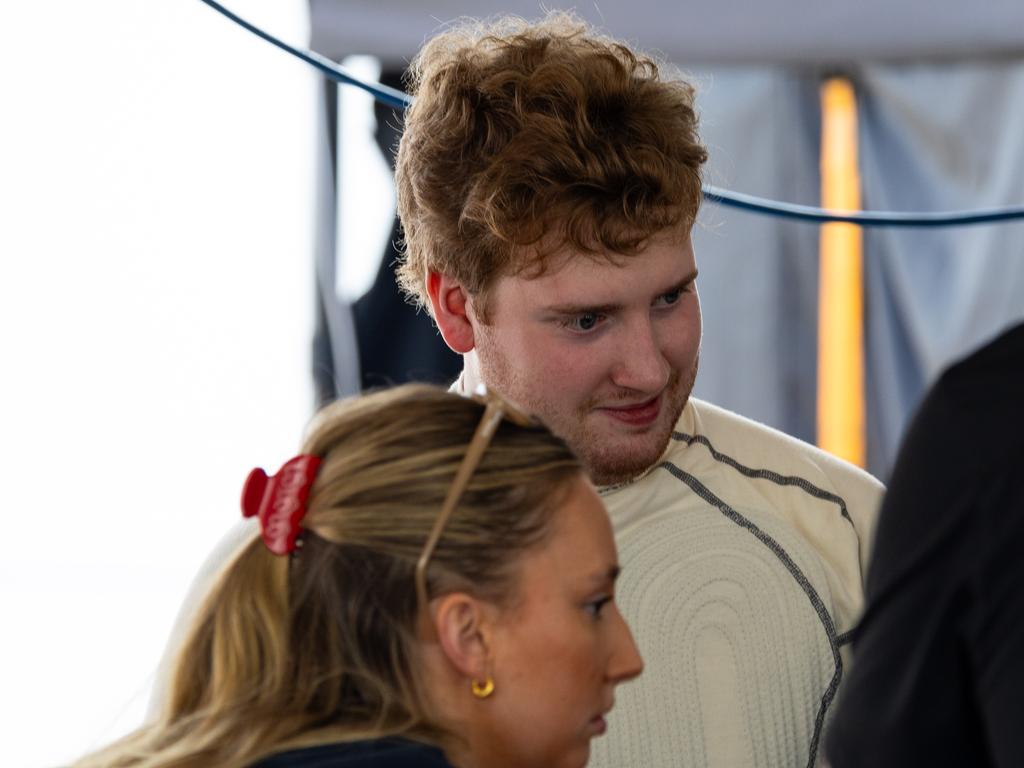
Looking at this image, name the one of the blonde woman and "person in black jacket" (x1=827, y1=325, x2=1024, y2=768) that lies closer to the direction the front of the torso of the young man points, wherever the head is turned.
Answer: the person in black jacket

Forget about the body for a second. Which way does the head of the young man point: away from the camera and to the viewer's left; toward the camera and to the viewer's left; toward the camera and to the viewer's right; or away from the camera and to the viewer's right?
toward the camera and to the viewer's right

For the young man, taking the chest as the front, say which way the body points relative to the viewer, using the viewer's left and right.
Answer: facing the viewer and to the right of the viewer

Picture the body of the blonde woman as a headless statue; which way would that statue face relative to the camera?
to the viewer's right

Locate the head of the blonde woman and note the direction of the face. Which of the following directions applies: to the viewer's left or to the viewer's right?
to the viewer's right

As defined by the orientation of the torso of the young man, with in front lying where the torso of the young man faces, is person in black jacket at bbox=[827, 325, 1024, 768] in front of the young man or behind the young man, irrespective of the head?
in front

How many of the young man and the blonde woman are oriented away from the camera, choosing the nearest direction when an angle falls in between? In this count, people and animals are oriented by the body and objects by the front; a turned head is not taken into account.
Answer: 0

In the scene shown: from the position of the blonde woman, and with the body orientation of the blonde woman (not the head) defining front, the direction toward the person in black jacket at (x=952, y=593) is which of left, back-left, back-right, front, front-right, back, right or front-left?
front-right

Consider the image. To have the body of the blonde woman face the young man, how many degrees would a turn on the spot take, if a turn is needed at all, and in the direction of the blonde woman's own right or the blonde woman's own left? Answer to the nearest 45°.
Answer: approximately 45° to the blonde woman's own left
